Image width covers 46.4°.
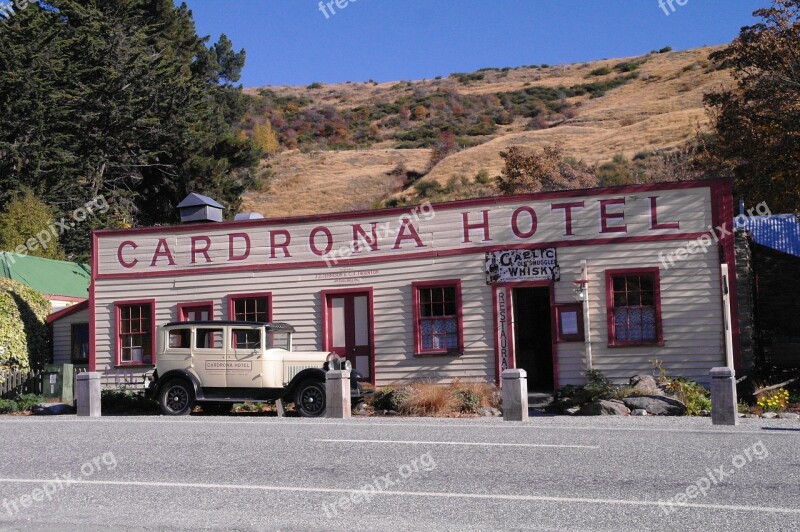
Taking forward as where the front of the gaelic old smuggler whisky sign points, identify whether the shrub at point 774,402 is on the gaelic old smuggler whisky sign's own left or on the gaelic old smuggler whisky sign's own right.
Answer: on the gaelic old smuggler whisky sign's own left

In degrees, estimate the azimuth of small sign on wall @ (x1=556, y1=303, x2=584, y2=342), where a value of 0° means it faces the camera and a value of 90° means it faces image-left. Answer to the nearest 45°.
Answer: approximately 0°

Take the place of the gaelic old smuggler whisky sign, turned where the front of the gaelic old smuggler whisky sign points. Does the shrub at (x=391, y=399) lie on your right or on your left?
on your right

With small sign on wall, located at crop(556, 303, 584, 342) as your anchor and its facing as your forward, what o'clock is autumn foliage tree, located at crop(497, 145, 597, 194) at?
The autumn foliage tree is roughly at 6 o'clock from the small sign on wall.

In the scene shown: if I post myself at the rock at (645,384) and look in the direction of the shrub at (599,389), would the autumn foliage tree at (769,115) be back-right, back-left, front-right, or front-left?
back-right

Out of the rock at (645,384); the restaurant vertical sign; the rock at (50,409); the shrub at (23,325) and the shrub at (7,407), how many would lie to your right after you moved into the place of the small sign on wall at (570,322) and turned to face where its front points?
4

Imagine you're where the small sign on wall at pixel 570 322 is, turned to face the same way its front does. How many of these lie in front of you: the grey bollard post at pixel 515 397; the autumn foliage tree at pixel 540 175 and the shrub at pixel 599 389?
2

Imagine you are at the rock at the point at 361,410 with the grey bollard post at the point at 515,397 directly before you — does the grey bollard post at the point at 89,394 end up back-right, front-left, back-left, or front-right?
back-right

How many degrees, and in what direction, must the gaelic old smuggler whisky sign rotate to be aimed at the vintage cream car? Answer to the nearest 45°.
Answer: approximately 45° to its right

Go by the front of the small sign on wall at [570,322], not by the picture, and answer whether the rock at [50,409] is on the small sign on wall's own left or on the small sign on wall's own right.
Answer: on the small sign on wall's own right

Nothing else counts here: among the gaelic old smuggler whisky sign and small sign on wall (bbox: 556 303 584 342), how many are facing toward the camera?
2
